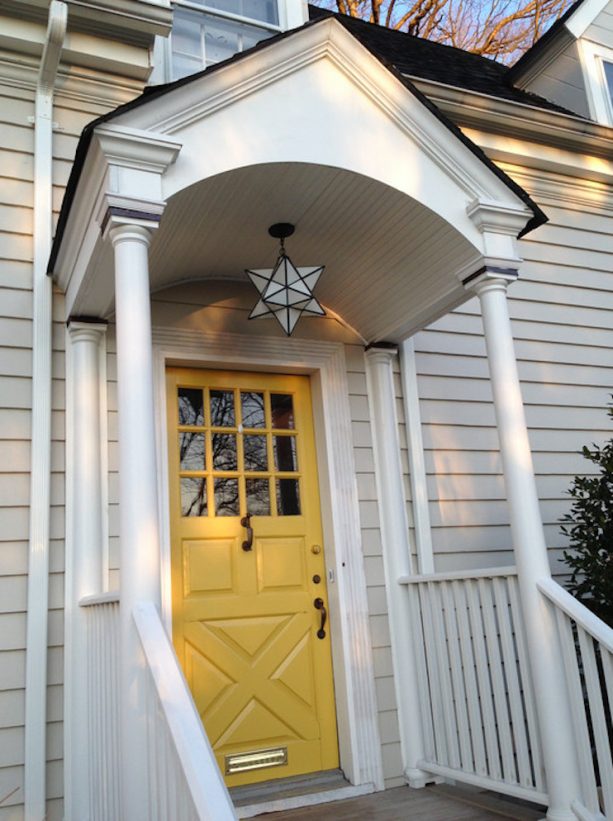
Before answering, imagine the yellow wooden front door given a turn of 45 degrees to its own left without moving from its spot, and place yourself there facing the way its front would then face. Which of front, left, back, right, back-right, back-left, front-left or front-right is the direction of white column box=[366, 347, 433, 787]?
front

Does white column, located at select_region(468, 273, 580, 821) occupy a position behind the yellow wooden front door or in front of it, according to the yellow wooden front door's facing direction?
in front

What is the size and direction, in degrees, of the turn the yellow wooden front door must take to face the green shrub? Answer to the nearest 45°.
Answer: approximately 45° to its left

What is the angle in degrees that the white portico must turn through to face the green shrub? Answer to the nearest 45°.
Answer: approximately 90° to its left

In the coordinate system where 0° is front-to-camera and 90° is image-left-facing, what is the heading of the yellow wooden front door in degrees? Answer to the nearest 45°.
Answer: approximately 315°

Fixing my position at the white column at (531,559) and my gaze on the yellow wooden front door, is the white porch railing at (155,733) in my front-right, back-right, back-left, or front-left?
front-left

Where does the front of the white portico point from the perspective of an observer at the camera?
facing the viewer and to the right of the viewer

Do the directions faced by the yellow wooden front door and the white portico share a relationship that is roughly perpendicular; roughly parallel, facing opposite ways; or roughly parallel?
roughly parallel

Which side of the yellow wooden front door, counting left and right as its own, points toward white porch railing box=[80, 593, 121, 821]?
right
